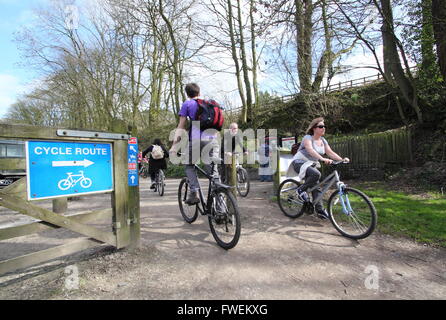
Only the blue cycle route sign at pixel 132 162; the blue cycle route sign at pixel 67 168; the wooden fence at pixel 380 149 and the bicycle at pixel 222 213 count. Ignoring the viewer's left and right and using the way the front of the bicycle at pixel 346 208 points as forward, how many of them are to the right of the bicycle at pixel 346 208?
3

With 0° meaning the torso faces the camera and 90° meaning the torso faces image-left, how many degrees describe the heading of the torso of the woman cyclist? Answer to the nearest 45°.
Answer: approximately 315°

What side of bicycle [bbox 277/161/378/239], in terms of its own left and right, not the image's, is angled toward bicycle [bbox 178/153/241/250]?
right

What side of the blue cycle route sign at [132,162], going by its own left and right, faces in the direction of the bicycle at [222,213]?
left

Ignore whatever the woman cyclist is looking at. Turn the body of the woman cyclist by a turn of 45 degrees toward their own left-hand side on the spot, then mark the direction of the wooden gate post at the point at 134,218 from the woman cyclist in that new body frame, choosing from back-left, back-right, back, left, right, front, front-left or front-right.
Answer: back-right

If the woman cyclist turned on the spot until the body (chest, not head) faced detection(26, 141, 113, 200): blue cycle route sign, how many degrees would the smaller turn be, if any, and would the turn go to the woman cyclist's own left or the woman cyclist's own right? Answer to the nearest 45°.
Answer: approximately 90° to the woman cyclist's own right

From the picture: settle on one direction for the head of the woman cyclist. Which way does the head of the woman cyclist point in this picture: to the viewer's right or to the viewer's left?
to the viewer's right

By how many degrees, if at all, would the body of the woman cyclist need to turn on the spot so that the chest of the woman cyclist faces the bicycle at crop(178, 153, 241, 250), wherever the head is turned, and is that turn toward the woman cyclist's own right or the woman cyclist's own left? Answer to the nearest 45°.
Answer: approximately 90° to the woman cyclist's own right

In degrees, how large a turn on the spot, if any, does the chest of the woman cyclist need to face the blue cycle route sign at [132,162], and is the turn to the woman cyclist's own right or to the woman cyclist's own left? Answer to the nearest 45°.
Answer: approximately 90° to the woman cyclist's own right

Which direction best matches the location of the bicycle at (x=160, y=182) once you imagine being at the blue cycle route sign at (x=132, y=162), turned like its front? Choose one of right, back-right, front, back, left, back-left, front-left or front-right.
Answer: back

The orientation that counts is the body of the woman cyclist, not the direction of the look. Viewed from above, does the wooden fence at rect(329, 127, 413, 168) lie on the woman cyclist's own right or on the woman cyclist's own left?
on the woman cyclist's own left
